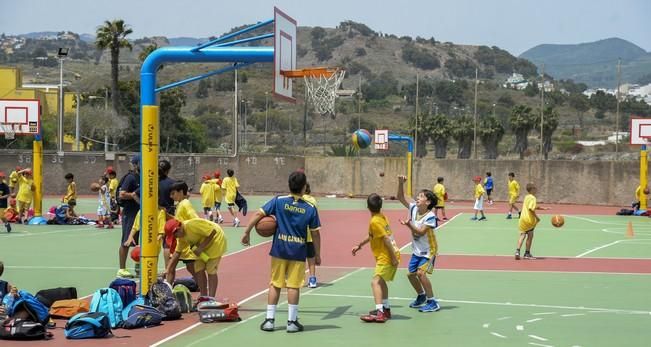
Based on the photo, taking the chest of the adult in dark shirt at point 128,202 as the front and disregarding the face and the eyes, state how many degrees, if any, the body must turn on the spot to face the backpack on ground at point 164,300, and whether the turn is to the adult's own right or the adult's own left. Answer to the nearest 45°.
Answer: approximately 90° to the adult's own right

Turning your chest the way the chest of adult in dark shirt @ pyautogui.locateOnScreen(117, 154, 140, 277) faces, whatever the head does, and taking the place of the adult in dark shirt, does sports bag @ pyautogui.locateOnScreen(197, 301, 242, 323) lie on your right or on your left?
on your right

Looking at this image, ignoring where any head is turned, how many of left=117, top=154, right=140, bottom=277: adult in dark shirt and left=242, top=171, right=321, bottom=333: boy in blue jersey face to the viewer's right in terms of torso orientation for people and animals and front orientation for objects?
1

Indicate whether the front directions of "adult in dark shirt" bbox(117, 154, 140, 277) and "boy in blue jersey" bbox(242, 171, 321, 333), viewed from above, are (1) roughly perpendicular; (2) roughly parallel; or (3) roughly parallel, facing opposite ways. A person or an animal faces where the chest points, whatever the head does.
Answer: roughly perpendicular

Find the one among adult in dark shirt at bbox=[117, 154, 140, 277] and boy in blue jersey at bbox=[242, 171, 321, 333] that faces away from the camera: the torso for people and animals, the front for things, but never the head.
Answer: the boy in blue jersey

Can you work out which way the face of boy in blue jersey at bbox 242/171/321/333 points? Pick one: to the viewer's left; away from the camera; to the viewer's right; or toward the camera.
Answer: away from the camera

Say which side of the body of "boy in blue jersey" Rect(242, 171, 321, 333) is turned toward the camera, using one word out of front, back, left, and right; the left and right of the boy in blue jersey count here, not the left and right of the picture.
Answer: back

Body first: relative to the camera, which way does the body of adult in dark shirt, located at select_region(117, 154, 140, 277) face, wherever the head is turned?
to the viewer's right

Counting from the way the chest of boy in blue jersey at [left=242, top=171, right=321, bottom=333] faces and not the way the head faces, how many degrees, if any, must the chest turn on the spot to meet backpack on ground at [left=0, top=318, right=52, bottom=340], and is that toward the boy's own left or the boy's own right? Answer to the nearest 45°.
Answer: approximately 90° to the boy's own left
